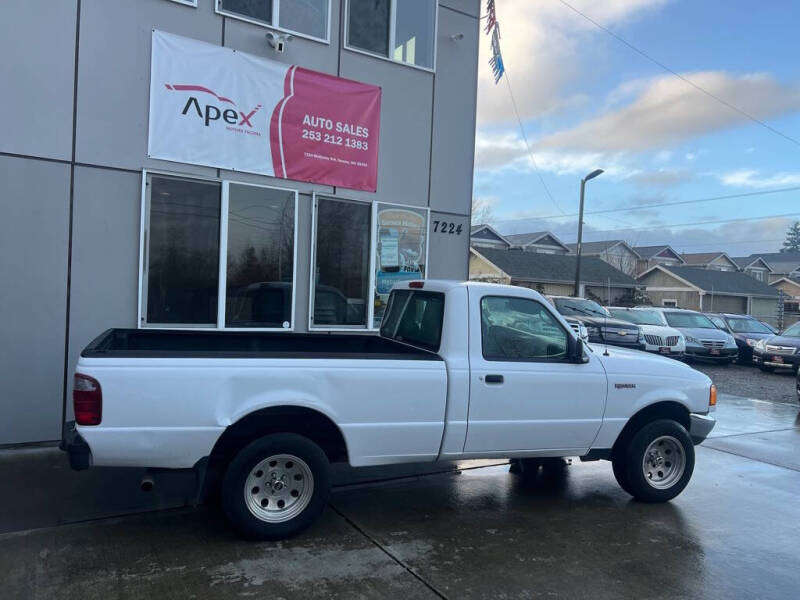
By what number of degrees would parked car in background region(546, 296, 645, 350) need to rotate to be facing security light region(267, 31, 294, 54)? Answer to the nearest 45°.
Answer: approximately 90° to its right

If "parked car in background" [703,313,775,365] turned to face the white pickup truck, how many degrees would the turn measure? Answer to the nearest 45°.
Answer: approximately 45° to its right

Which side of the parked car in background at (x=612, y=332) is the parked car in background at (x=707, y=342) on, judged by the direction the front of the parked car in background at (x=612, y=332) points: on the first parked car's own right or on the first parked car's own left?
on the first parked car's own left

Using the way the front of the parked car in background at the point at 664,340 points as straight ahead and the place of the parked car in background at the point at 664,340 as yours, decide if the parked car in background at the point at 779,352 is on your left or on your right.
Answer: on your left

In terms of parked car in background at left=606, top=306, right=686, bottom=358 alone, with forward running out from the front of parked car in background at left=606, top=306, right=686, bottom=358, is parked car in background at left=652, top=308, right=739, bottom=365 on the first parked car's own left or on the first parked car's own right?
on the first parked car's own left

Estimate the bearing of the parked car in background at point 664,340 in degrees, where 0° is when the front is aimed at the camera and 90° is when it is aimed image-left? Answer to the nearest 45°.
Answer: approximately 315°

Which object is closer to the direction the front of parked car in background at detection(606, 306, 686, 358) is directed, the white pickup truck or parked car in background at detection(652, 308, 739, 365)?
the white pickup truck

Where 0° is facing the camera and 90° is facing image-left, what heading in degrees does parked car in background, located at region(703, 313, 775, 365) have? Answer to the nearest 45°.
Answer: approximately 315°

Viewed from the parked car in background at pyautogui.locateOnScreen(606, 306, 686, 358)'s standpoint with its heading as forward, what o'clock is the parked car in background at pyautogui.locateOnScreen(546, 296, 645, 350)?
the parked car in background at pyautogui.locateOnScreen(546, 296, 645, 350) is roughly at 3 o'clock from the parked car in background at pyautogui.locateOnScreen(606, 306, 686, 358).

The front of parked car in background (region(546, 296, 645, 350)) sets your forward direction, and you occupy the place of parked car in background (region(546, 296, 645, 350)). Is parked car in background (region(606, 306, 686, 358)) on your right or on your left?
on your left

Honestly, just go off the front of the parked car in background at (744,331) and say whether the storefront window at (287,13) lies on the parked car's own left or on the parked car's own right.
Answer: on the parked car's own right

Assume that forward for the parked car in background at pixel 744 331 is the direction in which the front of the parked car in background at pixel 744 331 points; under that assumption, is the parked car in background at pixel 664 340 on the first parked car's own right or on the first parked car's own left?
on the first parked car's own right
